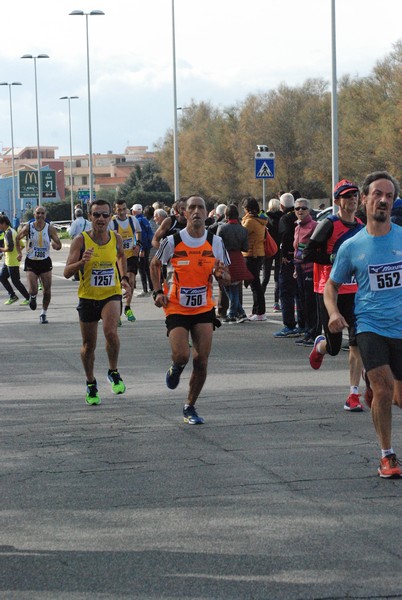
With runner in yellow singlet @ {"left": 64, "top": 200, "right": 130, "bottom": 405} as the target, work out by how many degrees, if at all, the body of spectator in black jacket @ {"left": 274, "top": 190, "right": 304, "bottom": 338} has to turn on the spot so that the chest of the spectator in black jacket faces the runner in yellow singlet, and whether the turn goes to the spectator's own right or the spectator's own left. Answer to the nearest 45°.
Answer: approximately 90° to the spectator's own left

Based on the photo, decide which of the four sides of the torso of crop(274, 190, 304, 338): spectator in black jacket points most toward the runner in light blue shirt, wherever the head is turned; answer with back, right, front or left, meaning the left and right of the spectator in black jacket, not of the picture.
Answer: left

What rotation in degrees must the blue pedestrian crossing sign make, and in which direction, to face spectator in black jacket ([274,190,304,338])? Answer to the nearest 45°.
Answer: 0° — it already faces them

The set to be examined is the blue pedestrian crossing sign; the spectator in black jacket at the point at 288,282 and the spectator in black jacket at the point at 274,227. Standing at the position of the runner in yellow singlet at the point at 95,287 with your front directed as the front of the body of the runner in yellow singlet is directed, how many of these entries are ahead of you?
0

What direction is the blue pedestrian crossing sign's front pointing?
toward the camera

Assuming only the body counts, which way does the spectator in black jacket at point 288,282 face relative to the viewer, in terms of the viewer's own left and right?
facing to the left of the viewer

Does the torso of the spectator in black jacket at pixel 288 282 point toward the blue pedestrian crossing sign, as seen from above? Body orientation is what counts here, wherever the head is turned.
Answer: no

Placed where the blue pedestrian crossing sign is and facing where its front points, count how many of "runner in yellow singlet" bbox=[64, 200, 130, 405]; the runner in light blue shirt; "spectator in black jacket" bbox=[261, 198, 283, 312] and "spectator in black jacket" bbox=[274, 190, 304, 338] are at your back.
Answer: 0

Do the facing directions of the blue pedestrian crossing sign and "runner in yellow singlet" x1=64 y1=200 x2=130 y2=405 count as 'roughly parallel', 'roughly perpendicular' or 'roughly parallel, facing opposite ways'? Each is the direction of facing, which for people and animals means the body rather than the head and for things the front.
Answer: roughly parallel

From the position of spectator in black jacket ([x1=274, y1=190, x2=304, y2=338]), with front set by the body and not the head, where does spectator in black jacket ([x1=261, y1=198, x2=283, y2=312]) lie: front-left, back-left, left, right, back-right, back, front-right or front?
right

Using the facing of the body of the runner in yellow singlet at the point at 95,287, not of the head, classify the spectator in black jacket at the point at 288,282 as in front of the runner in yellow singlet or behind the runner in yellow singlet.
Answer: behind

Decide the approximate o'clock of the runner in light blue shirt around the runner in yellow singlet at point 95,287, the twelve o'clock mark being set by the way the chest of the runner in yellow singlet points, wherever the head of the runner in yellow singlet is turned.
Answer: The runner in light blue shirt is roughly at 11 o'clock from the runner in yellow singlet.

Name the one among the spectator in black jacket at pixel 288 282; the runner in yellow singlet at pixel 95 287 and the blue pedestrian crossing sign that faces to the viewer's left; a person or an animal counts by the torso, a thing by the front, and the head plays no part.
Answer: the spectator in black jacket

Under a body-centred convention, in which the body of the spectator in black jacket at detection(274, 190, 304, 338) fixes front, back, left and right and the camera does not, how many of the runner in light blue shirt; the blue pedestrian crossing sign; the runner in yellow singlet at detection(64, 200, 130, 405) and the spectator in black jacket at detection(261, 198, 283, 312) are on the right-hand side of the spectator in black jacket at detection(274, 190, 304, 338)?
2

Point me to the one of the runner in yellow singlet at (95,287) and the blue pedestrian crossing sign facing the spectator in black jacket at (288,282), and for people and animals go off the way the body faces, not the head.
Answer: the blue pedestrian crossing sign

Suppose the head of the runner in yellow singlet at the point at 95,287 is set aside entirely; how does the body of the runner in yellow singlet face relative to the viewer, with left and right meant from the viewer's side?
facing the viewer

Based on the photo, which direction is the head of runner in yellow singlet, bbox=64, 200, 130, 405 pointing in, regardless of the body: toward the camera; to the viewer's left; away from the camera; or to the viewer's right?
toward the camera

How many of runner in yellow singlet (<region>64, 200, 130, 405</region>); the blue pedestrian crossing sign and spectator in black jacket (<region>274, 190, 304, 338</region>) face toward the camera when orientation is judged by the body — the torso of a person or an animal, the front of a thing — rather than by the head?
2
